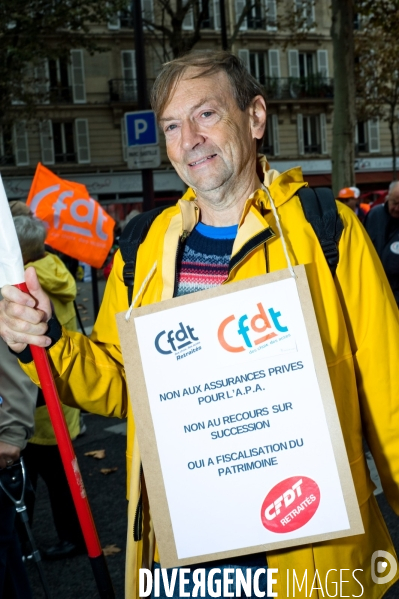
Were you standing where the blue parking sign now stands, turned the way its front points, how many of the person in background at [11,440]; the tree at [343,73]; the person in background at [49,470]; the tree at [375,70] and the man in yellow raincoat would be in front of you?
3

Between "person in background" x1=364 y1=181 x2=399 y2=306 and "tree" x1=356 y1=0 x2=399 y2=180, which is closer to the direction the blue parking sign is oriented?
the person in background

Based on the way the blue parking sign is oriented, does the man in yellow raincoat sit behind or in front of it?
in front

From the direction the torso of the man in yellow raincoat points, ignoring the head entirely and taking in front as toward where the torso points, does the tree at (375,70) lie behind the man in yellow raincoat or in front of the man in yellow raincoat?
behind

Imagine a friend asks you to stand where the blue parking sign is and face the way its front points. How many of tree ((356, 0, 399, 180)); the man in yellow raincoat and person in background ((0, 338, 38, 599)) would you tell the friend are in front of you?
2

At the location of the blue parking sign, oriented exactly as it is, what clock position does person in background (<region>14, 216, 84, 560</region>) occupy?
The person in background is roughly at 12 o'clock from the blue parking sign.

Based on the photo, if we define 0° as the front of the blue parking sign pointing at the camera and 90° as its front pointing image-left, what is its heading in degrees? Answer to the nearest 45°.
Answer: approximately 0°

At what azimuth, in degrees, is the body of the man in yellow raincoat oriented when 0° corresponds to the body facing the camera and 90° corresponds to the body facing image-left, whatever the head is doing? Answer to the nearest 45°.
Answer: approximately 45°

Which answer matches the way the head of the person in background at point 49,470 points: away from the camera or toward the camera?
away from the camera

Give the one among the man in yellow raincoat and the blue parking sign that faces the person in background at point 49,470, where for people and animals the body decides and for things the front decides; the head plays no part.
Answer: the blue parking sign
